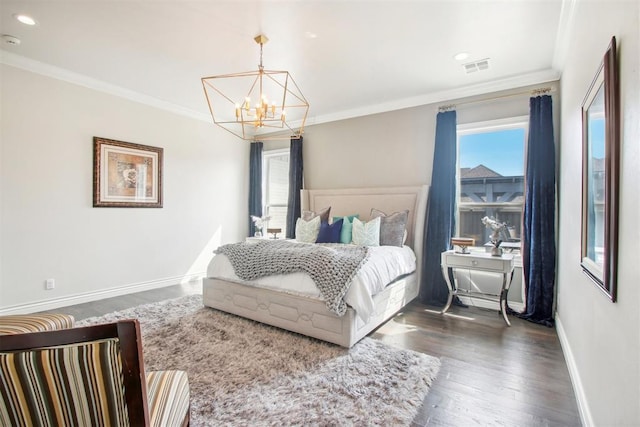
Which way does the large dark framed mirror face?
to the viewer's left

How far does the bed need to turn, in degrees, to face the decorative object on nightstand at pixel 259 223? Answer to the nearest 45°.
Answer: approximately 90° to its right

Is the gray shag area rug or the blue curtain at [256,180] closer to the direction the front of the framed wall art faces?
the gray shag area rug

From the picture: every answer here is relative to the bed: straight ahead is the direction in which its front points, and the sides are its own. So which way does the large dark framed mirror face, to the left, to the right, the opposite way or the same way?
to the right

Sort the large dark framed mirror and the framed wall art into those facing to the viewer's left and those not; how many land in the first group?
1

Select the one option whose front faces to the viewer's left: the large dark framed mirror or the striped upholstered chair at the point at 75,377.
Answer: the large dark framed mirror

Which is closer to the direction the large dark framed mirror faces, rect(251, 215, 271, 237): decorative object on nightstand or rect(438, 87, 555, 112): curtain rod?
the decorative object on nightstand

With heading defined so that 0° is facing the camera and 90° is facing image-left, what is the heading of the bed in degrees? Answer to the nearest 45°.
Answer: approximately 45°

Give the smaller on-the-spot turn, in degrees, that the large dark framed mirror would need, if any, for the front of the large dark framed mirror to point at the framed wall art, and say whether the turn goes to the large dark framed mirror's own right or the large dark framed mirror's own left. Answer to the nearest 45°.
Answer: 0° — it already faces it

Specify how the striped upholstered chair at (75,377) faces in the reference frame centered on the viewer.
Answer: facing away from the viewer and to the right of the viewer
